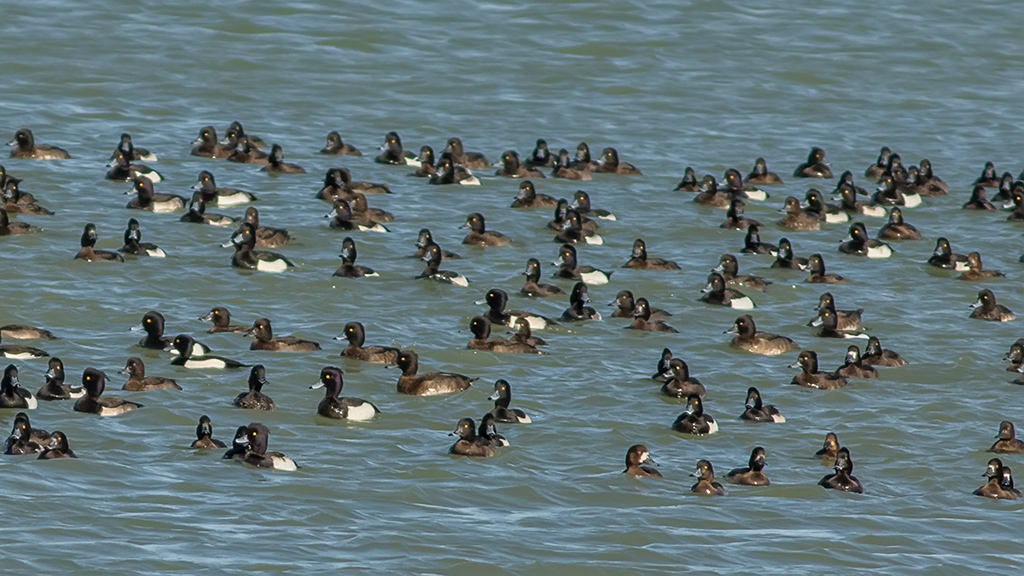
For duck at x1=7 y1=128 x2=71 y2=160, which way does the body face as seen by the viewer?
to the viewer's left

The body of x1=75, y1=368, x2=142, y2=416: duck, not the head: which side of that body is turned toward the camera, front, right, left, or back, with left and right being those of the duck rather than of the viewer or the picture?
left

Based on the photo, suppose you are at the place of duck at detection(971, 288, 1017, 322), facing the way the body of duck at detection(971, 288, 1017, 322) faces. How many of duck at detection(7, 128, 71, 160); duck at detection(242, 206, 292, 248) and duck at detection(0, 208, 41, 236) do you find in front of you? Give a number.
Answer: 3

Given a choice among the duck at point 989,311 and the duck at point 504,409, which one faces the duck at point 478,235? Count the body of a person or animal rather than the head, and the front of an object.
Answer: the duck at point 989,311

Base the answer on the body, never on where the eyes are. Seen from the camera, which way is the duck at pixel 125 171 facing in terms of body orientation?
to the viewer's left

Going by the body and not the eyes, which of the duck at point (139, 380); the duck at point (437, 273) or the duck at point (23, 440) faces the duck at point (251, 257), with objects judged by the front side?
the duck at point (437, 273)

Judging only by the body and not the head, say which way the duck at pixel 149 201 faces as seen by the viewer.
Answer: to the viewer's left

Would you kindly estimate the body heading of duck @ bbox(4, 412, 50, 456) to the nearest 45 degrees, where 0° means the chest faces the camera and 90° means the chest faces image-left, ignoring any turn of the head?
approximately 45°

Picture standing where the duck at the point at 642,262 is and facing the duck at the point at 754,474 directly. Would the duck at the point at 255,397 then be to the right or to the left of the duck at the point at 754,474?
right

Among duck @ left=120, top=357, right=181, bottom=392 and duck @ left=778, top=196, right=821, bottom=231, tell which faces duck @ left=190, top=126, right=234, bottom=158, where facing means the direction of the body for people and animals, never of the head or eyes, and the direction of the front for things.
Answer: duck @ left=778, top=196, right=821, bottom=231

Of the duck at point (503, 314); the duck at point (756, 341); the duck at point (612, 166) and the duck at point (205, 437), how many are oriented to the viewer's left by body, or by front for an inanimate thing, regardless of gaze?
3

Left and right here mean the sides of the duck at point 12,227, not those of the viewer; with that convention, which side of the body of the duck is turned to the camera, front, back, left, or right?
left

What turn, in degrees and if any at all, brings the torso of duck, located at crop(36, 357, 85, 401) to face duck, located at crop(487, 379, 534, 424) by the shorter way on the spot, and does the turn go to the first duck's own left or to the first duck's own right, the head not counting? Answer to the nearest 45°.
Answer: approximately 135° to the first duck's own left
